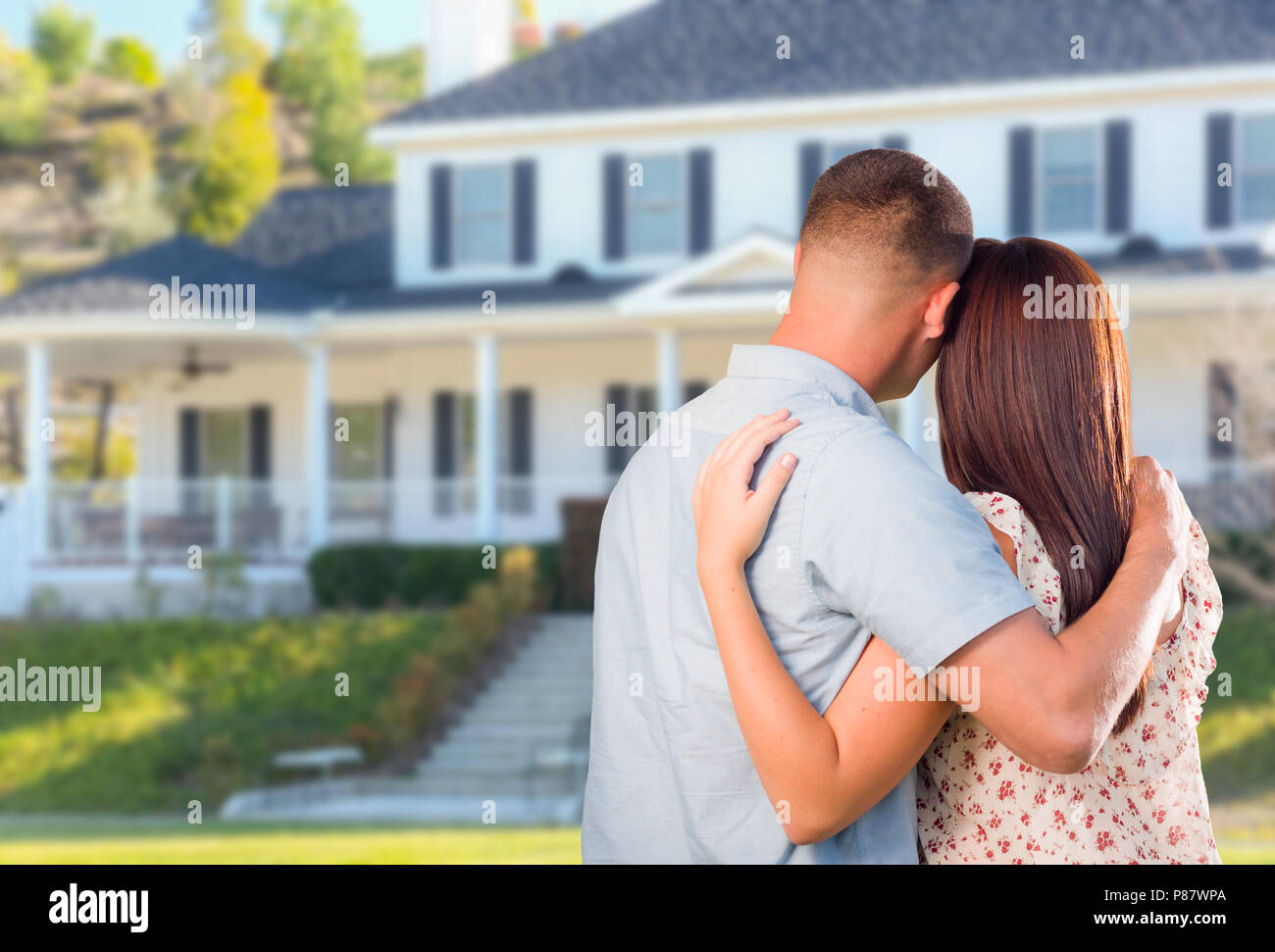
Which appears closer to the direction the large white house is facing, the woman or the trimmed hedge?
the woman

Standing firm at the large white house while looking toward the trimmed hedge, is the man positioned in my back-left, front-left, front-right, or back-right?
front-left

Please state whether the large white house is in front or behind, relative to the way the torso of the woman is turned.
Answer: in front

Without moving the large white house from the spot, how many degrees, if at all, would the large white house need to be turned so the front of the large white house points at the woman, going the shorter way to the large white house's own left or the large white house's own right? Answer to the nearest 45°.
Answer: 0° — it already faces them

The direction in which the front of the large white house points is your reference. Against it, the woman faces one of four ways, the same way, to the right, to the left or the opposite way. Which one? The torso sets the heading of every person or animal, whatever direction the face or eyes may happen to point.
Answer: the opposite way

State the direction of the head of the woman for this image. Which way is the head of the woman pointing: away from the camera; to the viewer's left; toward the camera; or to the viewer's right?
away from the camera

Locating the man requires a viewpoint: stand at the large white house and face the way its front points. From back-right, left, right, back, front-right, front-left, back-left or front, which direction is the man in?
front

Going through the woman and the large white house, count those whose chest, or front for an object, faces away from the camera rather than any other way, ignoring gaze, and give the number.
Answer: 1

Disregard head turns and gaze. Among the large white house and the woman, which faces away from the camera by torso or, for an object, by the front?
the woman

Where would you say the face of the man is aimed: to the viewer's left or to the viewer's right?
to the viewer's right

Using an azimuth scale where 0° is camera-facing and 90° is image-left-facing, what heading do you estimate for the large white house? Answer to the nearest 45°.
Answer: approximately 0°

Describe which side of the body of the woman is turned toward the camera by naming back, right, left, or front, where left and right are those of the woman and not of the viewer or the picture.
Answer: back
